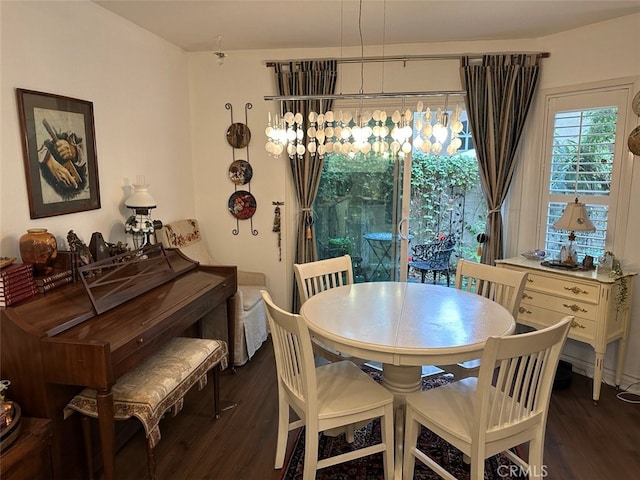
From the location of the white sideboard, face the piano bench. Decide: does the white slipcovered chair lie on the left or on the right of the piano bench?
right

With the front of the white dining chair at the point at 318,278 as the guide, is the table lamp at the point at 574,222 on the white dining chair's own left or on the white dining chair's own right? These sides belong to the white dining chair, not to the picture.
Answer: on the white dining chair's own left

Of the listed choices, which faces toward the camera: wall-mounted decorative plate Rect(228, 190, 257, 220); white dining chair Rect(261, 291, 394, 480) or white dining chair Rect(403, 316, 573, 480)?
the wall-mounted decorative plate

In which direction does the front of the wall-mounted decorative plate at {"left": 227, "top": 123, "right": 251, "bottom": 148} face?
toward the camera

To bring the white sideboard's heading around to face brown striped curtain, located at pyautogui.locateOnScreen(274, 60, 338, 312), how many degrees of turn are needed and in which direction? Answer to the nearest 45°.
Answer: approximately 45° to its right

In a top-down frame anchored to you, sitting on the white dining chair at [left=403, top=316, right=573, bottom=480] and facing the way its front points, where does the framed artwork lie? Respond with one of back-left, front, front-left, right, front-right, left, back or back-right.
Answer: front-left

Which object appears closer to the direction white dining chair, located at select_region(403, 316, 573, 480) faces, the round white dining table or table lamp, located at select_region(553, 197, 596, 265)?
the round white dining table

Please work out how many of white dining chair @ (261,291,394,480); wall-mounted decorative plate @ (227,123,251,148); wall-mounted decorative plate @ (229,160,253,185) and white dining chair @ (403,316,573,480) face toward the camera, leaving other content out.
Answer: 2

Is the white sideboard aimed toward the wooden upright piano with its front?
yes

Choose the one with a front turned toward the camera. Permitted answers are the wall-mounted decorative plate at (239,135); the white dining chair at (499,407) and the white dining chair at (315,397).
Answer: the wall-mounted decorative plate

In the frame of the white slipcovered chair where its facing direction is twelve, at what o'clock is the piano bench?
The piano bench is roughly at 2 o'clock from the white slipcovered chair.

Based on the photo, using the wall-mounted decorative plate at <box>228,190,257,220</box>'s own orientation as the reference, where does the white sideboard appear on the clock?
The white sideboard is roughly at 10 o'clock from the wall-mounted decorative plate.

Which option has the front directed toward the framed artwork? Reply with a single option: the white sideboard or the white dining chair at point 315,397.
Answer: the white sideboard

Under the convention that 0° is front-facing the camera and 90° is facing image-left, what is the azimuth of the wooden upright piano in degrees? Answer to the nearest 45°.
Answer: approximately 315°

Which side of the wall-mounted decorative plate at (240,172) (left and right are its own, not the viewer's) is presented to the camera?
front

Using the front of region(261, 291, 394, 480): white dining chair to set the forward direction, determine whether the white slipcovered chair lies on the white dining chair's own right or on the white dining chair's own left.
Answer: on the white dining chair's own left

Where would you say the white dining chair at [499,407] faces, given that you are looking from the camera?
facing away from the viewer and to the left of the viewer

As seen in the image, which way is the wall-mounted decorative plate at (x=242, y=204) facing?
toward the camera
